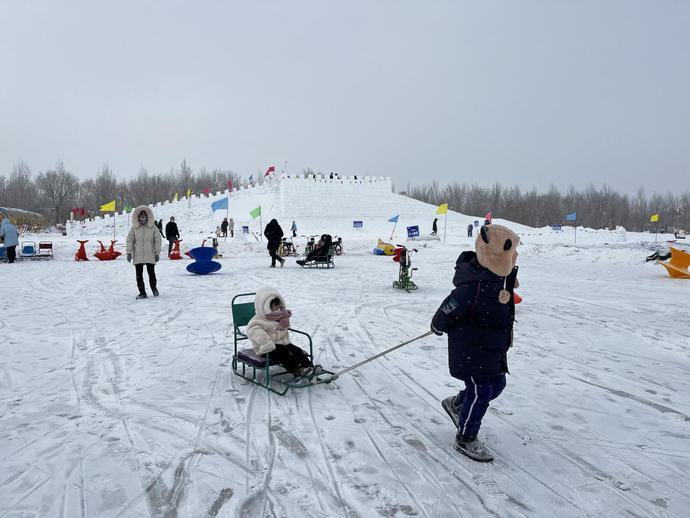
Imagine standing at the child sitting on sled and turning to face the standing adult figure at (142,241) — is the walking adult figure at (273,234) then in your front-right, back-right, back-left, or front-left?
front-right

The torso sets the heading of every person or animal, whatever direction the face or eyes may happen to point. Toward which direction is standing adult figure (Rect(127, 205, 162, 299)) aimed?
toward the camera

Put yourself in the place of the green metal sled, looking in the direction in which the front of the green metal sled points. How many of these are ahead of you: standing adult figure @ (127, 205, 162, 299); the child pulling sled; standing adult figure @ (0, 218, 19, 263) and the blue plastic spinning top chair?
1

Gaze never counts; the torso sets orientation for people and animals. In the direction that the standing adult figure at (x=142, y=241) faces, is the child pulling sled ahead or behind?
ahead

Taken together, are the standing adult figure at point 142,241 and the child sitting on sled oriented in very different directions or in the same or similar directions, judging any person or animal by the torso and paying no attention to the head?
same or similar directions

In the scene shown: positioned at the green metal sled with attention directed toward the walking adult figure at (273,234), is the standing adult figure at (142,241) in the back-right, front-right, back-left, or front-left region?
front-left

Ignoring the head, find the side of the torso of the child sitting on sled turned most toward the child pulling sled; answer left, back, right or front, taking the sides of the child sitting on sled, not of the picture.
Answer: front

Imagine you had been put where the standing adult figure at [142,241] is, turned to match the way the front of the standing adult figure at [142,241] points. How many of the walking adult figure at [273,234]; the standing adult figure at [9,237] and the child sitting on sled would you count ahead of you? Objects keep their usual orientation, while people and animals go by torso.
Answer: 1

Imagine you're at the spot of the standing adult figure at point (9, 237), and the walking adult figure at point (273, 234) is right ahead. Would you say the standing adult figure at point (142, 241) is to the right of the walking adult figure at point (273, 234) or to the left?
right

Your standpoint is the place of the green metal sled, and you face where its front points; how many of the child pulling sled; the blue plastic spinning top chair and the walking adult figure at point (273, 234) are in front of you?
1

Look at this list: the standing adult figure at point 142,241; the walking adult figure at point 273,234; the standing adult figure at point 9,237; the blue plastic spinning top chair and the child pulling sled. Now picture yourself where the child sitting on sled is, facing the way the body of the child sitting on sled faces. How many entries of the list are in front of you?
1

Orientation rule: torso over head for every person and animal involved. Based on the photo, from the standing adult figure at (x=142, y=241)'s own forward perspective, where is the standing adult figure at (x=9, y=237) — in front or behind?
behind

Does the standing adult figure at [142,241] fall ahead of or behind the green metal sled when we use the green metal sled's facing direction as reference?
behind

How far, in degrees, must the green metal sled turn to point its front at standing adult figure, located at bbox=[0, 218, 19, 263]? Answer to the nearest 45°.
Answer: approximately 180°

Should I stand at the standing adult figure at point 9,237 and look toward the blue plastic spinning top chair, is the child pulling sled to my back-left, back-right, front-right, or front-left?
front-right

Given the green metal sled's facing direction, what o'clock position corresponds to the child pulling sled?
The child pulling sled is roughly at 12 o'clock from the green metal sled.

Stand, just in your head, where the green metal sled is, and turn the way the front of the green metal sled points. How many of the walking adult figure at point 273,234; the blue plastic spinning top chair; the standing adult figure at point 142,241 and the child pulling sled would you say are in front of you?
1
